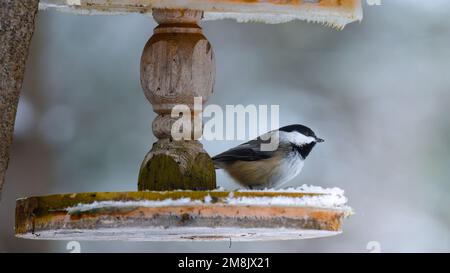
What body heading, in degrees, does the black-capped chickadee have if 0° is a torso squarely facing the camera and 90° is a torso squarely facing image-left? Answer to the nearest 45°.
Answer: approximately 270°
